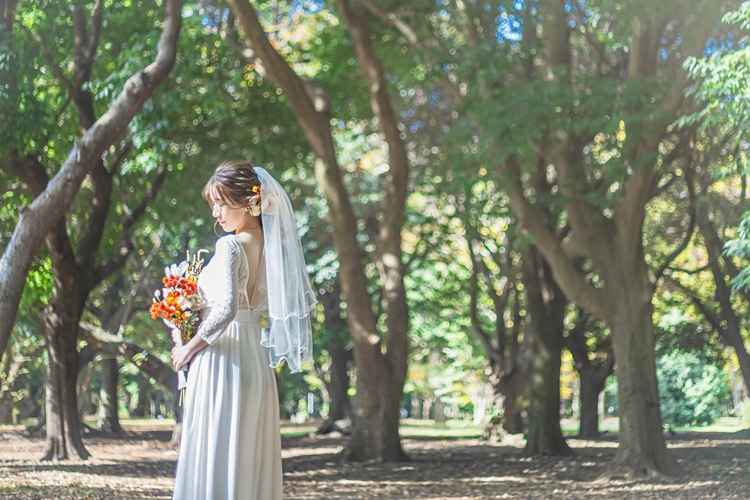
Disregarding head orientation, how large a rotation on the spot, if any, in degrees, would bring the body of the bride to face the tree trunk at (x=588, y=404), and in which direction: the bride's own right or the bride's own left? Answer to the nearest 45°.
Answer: approximately 90° to the bride's own right

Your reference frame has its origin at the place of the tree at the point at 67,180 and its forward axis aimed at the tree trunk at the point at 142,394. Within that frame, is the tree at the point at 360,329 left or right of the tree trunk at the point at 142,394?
right

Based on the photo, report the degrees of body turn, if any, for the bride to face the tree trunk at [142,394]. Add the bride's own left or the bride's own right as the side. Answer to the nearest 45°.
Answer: approximately 45° to the bride's own right

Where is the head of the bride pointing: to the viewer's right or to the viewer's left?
to the viewer's left

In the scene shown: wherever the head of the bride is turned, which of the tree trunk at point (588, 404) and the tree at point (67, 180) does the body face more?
the tree

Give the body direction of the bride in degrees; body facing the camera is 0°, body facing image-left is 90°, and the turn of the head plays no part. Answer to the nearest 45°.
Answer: approximately 135°

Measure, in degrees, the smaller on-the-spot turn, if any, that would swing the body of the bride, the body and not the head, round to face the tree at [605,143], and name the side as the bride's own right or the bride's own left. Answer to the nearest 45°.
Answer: approximately 90° to the bride's own right

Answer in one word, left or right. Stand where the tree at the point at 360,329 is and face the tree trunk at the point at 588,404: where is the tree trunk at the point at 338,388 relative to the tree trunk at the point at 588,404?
left

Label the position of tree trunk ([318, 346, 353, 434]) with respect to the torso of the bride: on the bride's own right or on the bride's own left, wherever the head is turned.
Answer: on the bride's own right

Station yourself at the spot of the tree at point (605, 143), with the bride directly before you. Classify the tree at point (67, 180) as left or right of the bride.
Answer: right
